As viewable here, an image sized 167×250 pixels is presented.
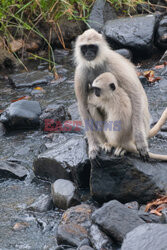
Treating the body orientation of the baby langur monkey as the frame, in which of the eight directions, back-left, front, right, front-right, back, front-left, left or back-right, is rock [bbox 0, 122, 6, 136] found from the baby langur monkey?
front-right

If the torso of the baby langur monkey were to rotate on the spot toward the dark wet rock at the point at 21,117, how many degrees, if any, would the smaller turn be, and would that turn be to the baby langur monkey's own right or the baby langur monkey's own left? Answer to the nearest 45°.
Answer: approximately 45° to the baby langur monkey's own right
